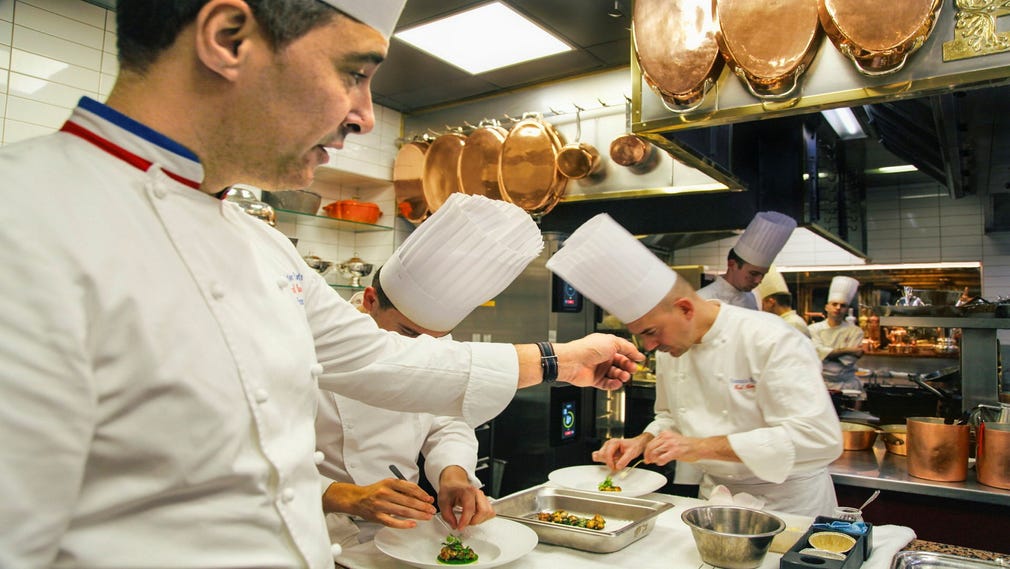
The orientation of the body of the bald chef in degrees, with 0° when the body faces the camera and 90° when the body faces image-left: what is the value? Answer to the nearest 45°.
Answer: approximately 45°

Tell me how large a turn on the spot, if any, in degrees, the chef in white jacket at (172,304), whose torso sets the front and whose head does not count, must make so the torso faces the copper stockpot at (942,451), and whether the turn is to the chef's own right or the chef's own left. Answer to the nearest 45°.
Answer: approximately 90° to the chef's own left

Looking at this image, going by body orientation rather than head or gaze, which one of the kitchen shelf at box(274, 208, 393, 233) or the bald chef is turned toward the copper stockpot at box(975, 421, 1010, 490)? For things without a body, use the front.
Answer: the kitchen shelf

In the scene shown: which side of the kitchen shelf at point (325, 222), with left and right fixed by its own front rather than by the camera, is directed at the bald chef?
front

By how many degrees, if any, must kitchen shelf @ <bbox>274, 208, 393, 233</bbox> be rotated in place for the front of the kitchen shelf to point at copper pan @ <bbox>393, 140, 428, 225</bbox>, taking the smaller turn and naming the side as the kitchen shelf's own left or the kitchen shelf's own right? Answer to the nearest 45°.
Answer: approximately 45° to the kitchen shelf's own left

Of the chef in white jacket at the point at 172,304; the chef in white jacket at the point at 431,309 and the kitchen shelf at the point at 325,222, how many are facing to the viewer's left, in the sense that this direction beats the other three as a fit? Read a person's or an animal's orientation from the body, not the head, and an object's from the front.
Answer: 0

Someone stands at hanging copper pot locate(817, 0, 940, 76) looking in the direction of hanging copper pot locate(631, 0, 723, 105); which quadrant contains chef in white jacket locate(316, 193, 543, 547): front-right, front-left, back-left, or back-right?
front-left

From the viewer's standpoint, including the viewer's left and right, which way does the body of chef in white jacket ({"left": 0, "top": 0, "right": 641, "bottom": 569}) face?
facing the viewer and to the right of the viewer

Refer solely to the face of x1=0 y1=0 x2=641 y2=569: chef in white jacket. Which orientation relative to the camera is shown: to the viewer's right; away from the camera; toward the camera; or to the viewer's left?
to the viewer's right

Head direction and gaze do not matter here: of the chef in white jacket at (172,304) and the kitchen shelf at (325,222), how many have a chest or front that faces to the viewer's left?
0

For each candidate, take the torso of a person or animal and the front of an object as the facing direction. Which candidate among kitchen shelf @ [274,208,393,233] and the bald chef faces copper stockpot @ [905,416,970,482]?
the kitchen shelf
